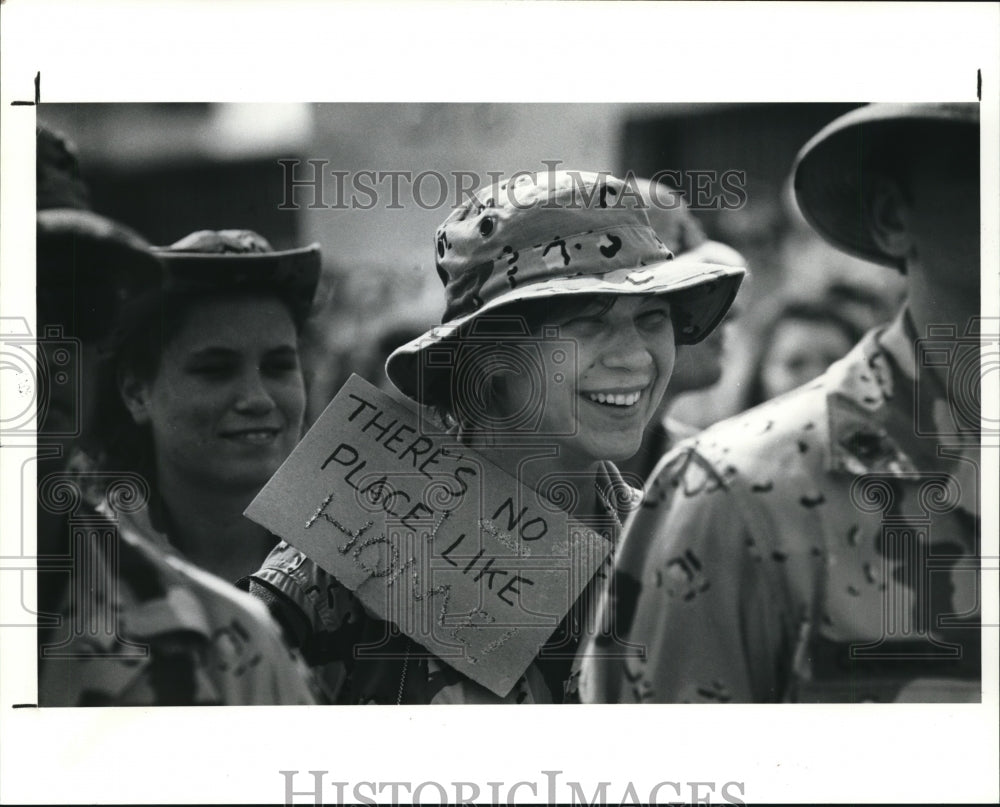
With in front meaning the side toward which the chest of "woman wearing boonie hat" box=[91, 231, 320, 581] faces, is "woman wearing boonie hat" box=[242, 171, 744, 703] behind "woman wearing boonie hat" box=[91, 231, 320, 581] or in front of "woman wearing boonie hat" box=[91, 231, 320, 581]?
in front

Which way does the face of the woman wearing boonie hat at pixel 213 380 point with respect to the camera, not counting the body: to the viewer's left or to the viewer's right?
to the viewer's right

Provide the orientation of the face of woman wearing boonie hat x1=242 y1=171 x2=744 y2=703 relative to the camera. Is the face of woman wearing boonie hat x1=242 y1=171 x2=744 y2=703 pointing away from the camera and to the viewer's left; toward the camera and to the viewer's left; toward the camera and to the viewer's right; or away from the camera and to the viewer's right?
toward the camera and to the viewer's right

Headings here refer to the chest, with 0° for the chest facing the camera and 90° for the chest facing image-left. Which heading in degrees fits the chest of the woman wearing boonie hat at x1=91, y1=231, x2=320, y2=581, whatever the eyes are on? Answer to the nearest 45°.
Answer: approximately 315°

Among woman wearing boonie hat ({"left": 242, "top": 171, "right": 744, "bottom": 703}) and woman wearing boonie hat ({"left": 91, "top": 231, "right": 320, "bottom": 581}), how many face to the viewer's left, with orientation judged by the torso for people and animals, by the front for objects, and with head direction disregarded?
0

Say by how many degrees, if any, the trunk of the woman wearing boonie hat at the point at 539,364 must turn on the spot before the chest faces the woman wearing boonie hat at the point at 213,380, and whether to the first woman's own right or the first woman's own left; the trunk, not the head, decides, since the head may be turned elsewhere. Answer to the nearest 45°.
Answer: approximately 135° to the first woman's own right
